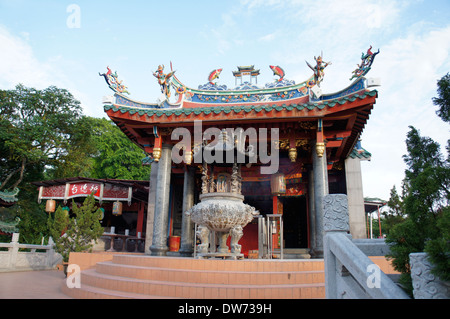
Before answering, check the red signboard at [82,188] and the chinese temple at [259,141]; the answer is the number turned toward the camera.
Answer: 2

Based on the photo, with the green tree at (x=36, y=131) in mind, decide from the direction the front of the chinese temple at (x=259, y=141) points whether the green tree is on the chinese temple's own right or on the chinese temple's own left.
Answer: on the chinese temple's own right

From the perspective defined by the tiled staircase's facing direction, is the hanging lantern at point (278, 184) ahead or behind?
behind

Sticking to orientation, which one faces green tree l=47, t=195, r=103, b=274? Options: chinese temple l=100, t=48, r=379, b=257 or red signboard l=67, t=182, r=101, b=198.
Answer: the red signboard

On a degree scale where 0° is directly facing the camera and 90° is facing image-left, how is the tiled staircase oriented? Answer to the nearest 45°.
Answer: approximately 0°

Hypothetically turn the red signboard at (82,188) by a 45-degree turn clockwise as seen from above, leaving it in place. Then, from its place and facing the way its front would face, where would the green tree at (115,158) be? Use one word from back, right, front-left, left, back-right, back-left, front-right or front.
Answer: back-right

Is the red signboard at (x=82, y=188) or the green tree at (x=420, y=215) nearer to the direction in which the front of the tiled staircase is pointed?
the green tree
